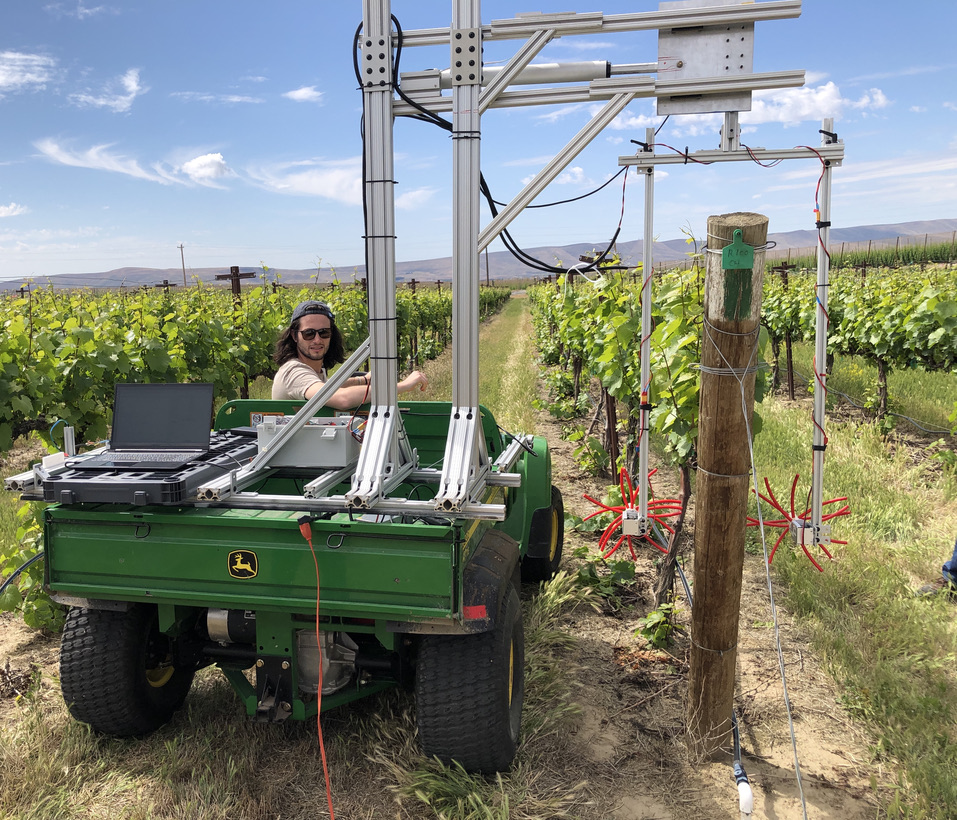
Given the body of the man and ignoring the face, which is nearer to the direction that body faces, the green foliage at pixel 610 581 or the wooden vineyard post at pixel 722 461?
the green foliage

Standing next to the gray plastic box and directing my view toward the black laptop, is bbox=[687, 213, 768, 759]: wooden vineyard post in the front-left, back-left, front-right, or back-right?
back-left

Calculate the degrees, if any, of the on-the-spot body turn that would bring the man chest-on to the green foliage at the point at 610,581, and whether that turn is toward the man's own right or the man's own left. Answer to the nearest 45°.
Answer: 0° — they already face it

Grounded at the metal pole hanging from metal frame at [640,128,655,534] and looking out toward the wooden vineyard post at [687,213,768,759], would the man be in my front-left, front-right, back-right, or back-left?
back-right

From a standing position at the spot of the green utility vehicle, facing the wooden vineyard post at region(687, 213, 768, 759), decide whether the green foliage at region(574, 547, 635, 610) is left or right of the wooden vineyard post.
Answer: left
